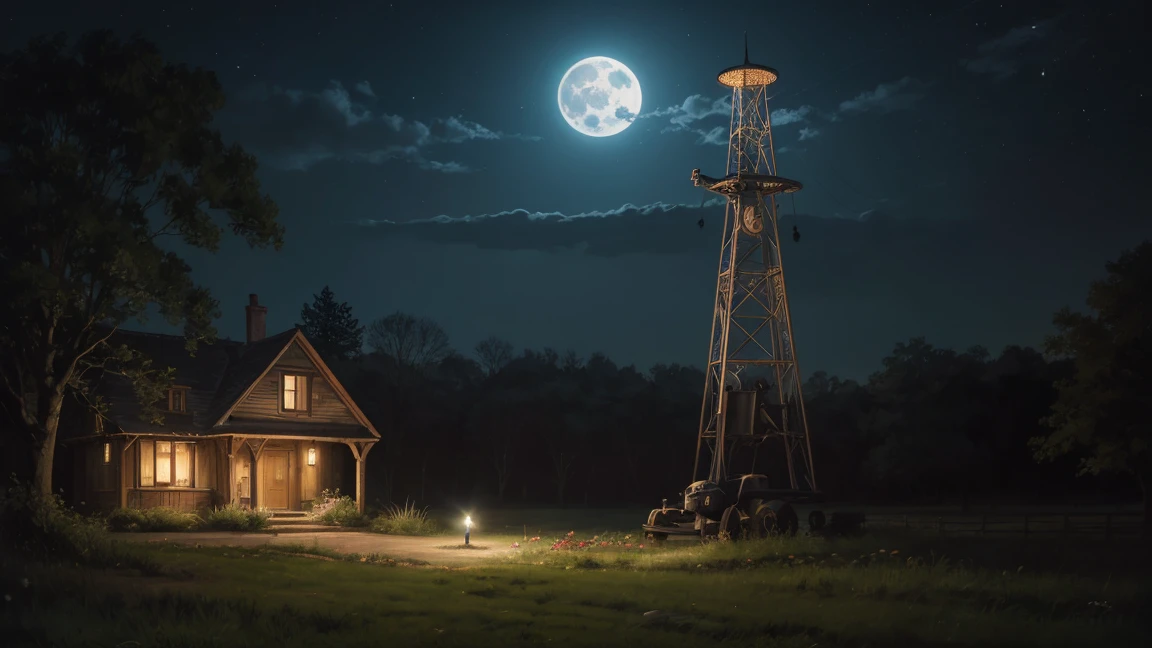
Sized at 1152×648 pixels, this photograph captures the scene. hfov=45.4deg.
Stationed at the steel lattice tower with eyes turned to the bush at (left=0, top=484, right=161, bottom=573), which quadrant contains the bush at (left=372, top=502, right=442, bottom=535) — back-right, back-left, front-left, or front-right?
front-right

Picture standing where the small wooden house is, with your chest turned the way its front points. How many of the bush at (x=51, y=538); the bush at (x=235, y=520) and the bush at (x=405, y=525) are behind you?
0

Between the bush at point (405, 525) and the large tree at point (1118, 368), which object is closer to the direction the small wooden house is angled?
the bush

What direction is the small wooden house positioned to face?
toward the camera

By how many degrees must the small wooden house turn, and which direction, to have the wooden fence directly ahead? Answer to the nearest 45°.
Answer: approximately 45° to its left

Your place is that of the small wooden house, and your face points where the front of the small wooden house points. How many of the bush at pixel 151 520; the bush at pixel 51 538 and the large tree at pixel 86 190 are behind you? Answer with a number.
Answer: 0

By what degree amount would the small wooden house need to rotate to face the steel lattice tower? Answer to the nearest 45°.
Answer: approximately 45° to its left

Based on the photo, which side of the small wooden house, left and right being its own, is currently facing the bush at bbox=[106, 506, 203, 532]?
front

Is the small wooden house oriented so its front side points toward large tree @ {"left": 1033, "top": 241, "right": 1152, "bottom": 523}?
no

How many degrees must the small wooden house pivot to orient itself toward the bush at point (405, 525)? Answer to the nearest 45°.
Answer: approximately 45° to its left

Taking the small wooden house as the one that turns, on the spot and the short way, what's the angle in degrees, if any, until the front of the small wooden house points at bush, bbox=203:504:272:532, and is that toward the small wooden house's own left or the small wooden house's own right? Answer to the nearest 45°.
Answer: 0° — it already faces it

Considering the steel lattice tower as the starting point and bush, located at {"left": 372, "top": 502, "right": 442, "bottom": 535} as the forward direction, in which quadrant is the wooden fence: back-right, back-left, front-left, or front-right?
back-left

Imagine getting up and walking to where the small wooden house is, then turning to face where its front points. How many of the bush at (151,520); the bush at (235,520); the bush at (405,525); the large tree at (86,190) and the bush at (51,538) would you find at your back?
0
